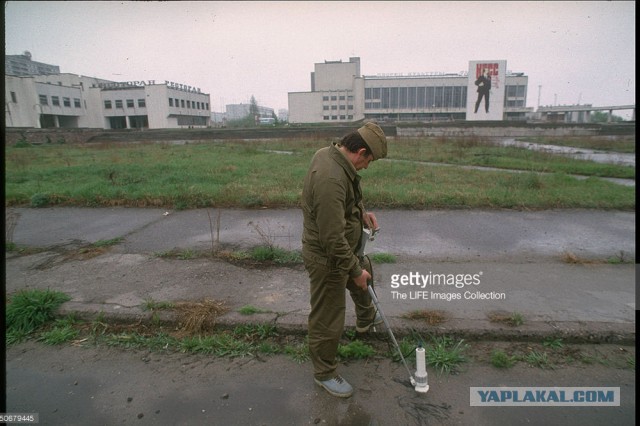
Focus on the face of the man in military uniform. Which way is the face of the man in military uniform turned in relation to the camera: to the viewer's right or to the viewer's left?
to the viewer's right

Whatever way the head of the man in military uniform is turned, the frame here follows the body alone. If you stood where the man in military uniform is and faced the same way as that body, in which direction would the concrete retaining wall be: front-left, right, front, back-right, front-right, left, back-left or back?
left

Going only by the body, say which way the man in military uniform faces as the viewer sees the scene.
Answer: to the viewer's right

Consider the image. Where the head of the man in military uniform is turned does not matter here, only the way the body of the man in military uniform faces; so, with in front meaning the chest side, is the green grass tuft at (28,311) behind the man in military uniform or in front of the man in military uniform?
behind
